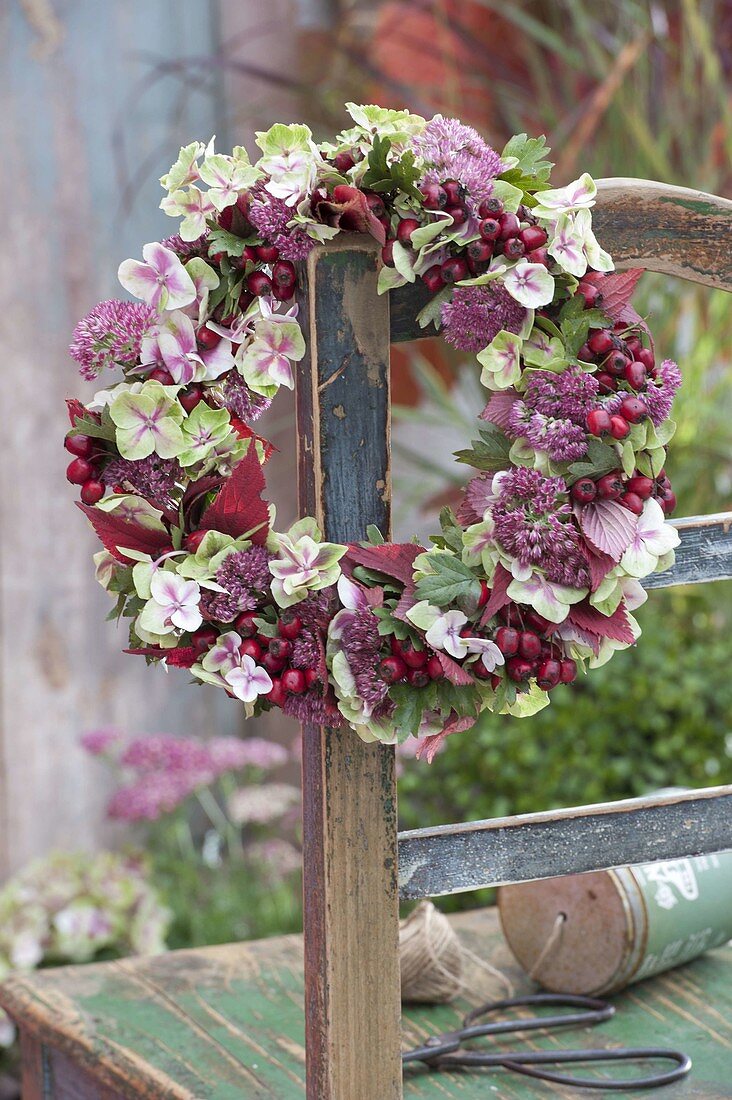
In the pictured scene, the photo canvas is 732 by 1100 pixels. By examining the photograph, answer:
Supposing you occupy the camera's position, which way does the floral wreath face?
facing the viewer

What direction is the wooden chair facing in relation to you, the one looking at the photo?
facing away from the viewer and to the left of the viewer
